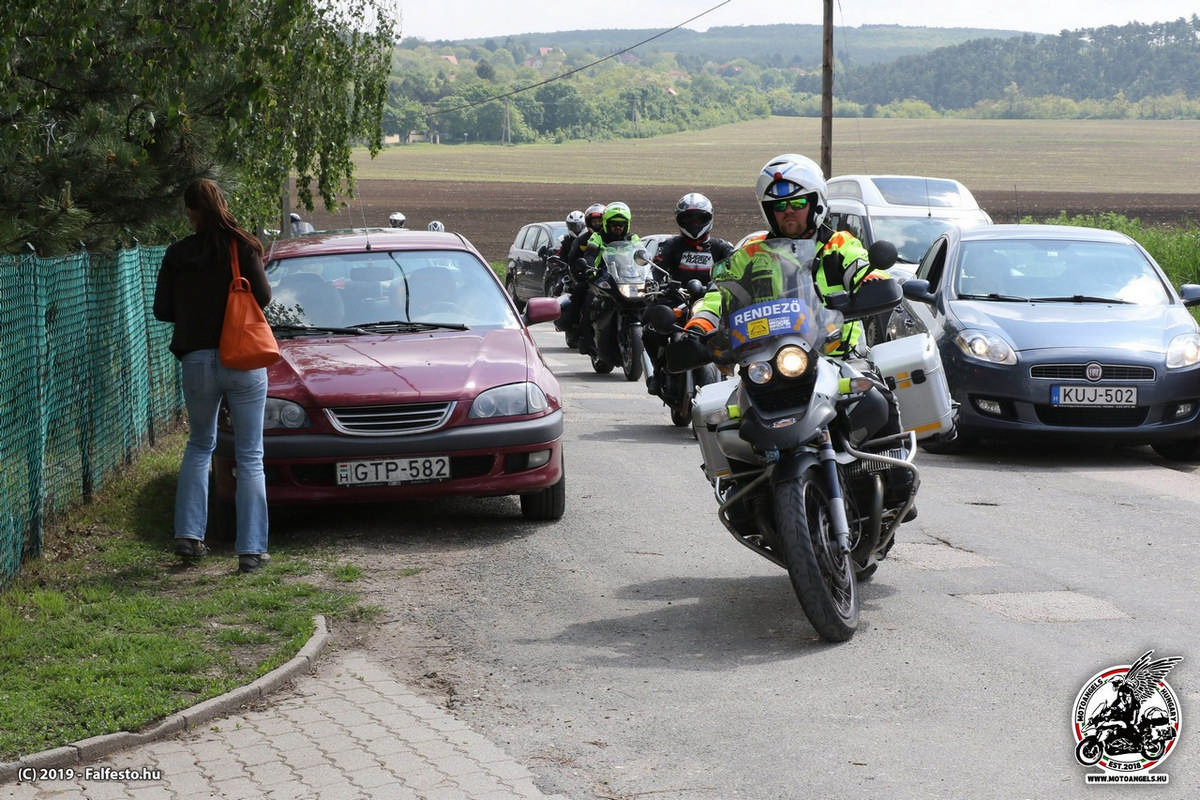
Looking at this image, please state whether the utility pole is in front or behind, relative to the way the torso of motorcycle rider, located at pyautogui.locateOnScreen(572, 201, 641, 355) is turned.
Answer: behind

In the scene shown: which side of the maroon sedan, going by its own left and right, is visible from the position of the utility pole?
back

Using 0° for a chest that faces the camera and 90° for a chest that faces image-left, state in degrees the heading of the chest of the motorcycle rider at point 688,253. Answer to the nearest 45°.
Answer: approximately 0°

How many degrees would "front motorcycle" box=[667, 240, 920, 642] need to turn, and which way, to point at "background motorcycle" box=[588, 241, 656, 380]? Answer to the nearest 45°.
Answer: approximately 180°

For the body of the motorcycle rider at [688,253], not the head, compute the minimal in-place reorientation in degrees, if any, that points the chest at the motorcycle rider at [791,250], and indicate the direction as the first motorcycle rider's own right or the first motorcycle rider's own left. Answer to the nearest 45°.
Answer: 0° — they already face them

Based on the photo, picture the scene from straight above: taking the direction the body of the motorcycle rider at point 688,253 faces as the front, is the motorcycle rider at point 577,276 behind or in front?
behind

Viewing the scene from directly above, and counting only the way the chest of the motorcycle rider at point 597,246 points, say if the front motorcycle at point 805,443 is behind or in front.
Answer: in front

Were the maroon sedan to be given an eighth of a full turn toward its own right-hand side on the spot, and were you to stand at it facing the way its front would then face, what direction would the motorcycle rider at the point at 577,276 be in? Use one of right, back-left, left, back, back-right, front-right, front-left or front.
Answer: back-right

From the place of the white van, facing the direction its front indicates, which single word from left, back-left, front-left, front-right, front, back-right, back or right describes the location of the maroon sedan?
front-right

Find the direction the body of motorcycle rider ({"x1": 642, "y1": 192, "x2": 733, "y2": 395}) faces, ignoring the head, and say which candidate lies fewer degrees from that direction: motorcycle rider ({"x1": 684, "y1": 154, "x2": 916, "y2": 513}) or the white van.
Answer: the motorcycle rider

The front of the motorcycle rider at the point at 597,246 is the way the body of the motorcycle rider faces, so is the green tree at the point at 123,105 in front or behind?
in front

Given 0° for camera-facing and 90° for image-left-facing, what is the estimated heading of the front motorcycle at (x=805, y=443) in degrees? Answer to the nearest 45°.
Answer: approximately 0°
